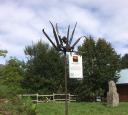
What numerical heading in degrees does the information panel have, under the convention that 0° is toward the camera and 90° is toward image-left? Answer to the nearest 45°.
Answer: approximately 0°

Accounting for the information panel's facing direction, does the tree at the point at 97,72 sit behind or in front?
behind

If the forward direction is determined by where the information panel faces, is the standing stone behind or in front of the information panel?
behind
